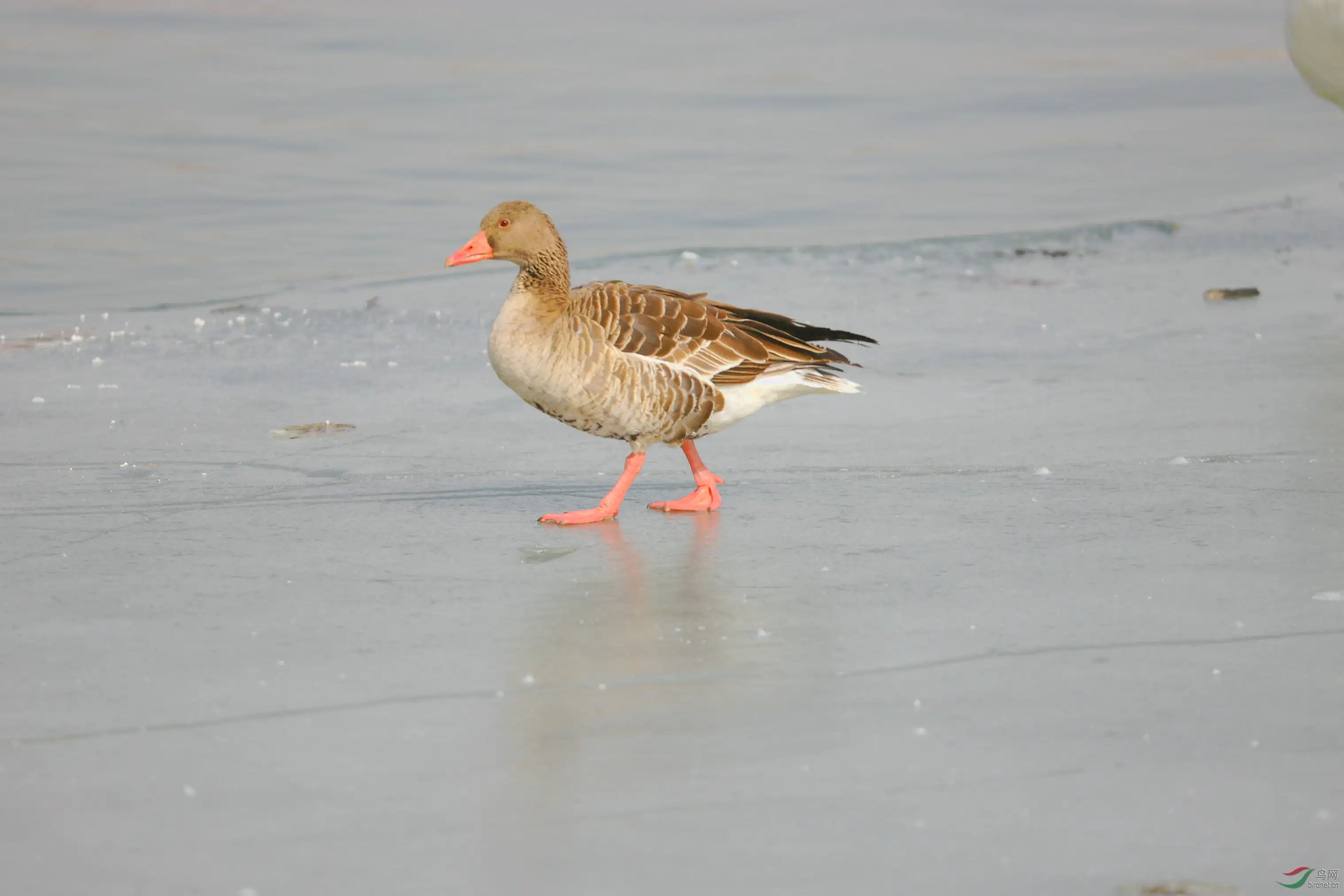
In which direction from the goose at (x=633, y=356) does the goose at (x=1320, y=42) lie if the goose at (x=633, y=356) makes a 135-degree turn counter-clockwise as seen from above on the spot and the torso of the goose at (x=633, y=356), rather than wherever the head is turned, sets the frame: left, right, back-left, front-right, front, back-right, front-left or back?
left

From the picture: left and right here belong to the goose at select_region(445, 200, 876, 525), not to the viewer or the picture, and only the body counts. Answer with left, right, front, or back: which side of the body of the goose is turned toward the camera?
left
